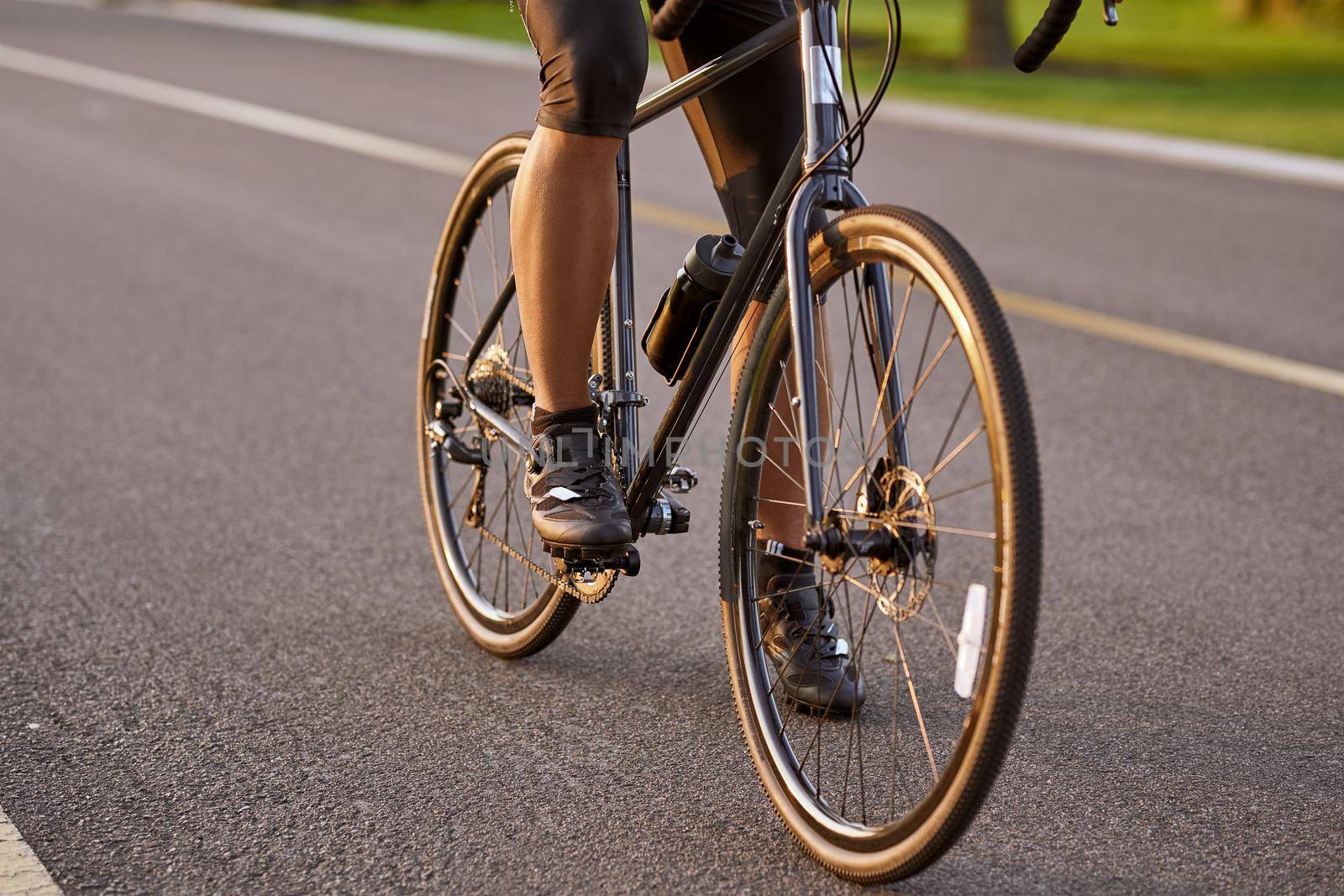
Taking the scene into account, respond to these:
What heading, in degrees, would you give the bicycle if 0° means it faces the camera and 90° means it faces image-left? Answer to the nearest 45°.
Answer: approximately 315°

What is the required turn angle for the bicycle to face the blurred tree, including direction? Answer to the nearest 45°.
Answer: approximately 135° to its left
